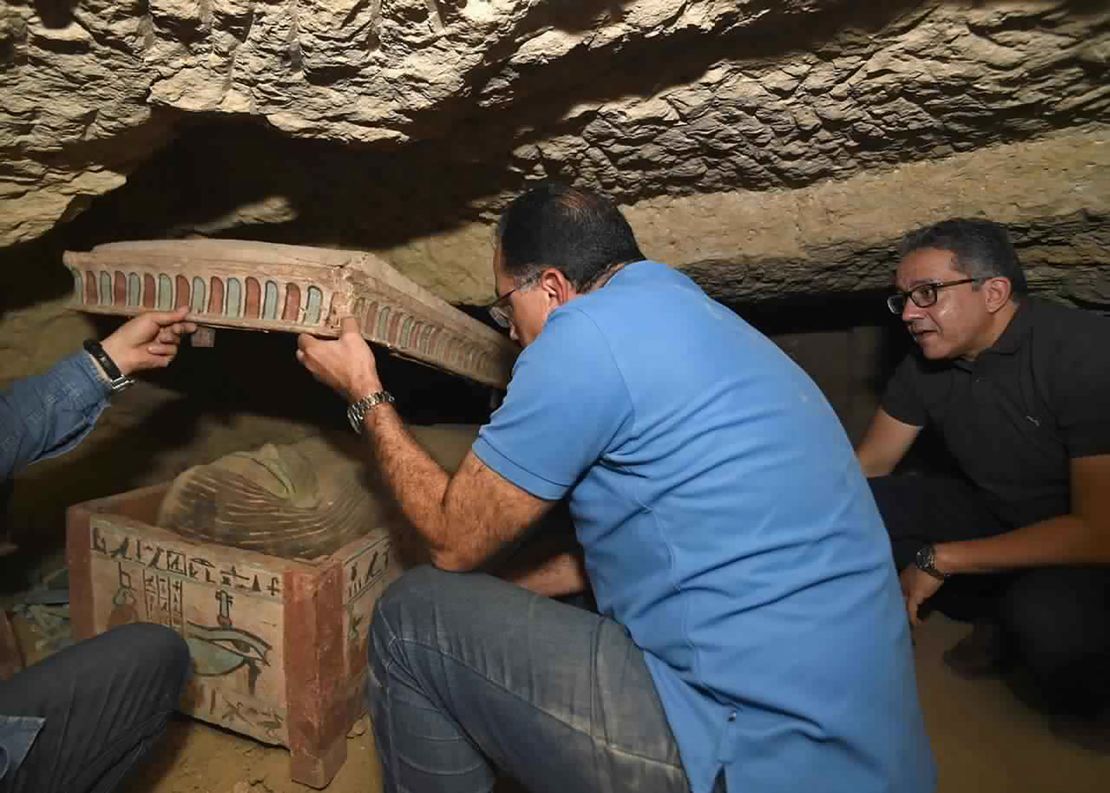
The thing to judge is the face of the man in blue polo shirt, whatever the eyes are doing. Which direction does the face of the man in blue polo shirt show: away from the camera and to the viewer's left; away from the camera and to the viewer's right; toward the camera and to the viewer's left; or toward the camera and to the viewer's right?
away from the camera and to the viewer's left

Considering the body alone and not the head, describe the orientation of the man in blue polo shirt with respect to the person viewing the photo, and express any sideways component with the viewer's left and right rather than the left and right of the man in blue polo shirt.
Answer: facing away from the viewer and to the left of the viewer

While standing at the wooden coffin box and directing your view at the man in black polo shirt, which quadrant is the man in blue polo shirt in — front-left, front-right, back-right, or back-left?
front-right

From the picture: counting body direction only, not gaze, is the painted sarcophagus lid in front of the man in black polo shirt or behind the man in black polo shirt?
in front

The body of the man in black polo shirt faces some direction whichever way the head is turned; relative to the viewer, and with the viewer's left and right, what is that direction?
facing the viewer and to the left of the viewer

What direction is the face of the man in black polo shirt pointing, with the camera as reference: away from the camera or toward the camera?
toward the camera

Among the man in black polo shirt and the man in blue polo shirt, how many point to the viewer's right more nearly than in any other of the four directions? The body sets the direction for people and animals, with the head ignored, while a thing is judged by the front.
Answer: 0

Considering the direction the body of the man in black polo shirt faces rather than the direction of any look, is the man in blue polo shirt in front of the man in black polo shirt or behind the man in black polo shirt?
in front

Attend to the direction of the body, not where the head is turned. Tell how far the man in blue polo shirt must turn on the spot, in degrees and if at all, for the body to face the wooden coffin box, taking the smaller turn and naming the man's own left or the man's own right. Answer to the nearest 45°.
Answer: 0° — they already face it

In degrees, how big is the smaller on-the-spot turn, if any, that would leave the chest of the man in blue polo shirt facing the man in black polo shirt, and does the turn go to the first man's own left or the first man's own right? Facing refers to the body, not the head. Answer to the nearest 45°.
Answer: approximately 90° to the first man's own right
